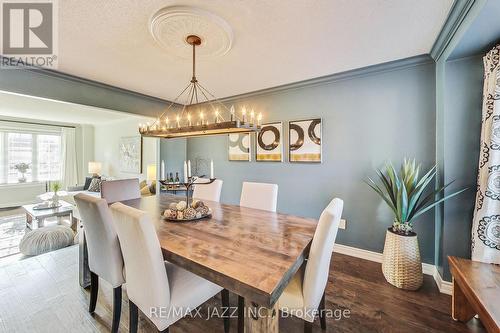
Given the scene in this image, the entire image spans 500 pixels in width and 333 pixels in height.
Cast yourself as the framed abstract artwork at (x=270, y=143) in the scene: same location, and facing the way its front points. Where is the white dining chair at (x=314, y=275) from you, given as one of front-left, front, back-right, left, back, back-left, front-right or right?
front-left

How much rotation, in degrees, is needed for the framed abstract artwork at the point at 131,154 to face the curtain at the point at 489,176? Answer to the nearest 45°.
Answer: approximately 90° to its left

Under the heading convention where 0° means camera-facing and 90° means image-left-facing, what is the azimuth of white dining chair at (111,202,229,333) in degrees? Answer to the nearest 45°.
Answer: approximately 225°

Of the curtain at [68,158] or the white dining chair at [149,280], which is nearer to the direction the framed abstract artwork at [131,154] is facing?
the white dining chair

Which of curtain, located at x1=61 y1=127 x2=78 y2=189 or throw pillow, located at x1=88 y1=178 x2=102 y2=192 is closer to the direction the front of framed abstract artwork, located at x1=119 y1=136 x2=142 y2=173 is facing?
the throw pillow

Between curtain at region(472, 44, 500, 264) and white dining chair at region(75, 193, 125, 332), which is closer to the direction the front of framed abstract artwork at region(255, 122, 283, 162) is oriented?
the white dining chair

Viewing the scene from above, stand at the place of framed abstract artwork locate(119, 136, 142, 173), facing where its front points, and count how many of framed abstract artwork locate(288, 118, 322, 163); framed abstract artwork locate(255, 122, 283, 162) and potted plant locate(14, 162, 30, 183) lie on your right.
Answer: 1

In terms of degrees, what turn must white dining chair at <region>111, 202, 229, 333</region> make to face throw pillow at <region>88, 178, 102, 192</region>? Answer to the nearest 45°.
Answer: approximately 45° to its left

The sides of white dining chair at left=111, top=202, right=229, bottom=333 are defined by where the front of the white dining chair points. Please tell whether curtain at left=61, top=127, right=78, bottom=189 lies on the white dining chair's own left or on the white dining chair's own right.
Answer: on the white dining chair's own left

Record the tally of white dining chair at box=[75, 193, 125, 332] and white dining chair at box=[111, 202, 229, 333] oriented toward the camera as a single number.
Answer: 0

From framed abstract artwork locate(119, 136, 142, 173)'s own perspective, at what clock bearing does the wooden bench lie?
The wooden bench is roughly at 10 o'clock from the framed abstract artwork.

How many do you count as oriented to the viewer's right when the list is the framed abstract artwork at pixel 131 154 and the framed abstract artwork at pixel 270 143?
0

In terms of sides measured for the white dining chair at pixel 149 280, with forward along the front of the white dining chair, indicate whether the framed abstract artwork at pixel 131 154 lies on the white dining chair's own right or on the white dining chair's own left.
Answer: on the white dining chair's own left

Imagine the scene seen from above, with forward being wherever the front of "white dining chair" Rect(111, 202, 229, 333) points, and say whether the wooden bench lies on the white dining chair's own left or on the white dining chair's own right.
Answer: on the white dining chair's own right

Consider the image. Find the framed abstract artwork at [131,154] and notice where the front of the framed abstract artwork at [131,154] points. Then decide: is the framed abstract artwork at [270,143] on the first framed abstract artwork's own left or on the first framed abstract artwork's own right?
on the first framed abstract artwork's own left

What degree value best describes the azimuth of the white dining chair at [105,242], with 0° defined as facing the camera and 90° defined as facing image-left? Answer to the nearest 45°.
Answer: approximately 225°

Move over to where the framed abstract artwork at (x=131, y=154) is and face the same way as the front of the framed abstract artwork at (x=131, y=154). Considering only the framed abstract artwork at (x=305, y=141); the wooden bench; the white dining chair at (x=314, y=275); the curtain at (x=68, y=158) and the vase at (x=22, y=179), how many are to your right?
2

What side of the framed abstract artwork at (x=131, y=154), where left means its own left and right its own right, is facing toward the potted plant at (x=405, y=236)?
left

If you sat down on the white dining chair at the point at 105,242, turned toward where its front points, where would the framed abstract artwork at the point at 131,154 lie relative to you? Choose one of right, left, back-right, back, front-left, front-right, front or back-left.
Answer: front-left

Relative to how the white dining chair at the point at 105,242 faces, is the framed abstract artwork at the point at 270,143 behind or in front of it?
in front
